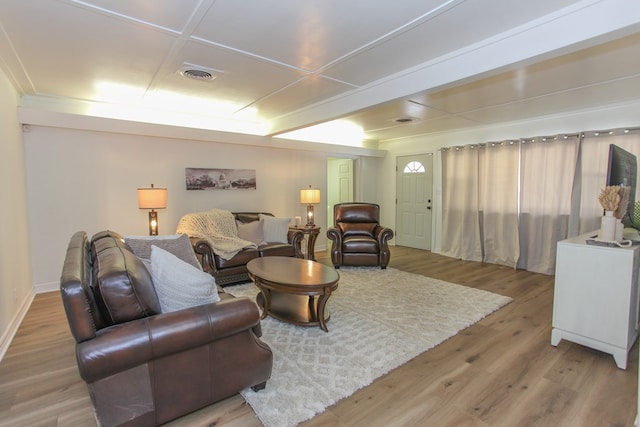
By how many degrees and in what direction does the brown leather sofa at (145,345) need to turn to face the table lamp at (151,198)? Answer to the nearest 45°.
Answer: approximately 90° to its left

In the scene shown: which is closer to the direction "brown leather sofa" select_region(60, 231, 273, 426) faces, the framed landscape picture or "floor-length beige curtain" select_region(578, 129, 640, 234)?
the floor-length beige curtain

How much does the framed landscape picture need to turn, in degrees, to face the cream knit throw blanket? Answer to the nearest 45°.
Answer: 0° — it already faces it

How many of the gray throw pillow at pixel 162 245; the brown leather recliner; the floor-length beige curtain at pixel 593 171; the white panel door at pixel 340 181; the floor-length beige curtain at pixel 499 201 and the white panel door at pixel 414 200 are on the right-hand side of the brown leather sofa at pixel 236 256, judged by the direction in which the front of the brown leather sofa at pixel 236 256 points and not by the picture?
1

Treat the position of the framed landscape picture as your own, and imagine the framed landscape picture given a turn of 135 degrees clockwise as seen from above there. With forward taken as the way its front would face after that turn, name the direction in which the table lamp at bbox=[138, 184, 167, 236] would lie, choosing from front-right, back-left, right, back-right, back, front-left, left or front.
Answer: left

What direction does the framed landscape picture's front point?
toward the camera

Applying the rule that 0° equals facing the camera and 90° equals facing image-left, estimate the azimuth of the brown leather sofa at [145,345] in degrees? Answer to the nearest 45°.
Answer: approximately 270°

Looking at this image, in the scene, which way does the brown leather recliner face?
toward the camera

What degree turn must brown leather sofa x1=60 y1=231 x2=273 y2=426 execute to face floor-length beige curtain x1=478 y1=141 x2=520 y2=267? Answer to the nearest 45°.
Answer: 0° — it already faces it

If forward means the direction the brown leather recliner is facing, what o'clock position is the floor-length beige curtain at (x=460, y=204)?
The floor-length beige curtain is roughly at 8 o'clock from the brown leather recliner.

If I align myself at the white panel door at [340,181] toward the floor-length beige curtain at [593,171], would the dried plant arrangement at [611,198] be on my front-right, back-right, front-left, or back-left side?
front-right

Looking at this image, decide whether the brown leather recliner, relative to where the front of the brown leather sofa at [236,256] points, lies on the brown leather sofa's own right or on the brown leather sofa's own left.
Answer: on the brown leather sofa's own left

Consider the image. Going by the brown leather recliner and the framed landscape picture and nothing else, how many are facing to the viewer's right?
0

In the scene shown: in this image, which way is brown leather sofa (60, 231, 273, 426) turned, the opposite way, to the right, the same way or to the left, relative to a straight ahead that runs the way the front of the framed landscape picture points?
to the left
